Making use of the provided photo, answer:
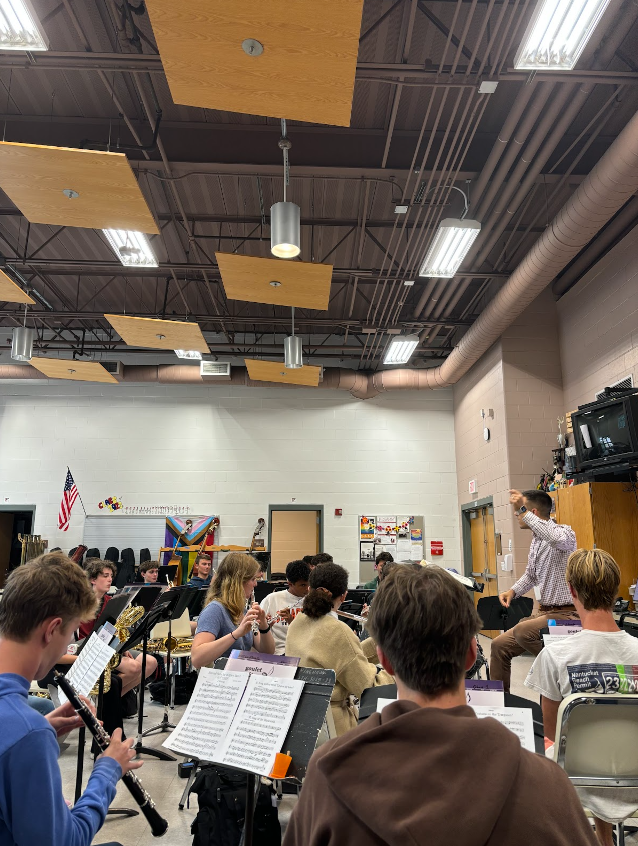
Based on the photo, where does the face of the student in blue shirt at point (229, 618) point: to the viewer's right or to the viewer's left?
to the viewer's right

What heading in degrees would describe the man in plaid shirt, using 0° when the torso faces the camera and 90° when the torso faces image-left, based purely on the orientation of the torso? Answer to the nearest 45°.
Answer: approximately 90°

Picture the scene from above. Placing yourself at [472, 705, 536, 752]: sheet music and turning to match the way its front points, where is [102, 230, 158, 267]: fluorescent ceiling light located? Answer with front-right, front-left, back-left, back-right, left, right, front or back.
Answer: back-right

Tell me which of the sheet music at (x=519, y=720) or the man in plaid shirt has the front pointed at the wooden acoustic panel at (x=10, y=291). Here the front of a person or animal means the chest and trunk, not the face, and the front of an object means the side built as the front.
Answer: the man in plaid shirt

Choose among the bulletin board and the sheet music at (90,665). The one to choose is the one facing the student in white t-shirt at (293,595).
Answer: the bulletin board

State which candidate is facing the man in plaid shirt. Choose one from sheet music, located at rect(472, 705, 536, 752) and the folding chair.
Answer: the folding chair

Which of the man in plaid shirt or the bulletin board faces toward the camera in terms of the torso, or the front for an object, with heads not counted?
the bulletin board

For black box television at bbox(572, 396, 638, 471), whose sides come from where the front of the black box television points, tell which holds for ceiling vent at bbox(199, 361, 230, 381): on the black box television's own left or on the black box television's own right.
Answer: on the black box television's own right

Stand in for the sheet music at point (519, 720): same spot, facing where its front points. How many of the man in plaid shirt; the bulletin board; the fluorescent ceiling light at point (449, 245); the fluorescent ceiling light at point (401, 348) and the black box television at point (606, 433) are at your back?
5

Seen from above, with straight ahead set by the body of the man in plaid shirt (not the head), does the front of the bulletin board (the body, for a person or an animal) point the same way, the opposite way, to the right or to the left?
to the left

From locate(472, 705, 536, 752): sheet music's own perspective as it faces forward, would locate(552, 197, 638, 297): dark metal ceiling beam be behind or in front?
behind

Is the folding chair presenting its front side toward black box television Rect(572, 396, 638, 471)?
yes

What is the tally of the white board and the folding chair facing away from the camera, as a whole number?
1

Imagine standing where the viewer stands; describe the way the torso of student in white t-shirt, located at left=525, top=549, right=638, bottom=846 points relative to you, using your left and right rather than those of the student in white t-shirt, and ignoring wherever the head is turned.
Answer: facing away from the viewer

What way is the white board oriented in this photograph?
toward the camera

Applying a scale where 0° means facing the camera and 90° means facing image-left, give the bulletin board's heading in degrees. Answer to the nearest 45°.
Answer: approximately 0°

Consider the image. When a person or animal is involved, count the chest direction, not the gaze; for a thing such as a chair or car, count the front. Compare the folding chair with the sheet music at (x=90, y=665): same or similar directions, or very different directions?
very different directions

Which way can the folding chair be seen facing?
away from the camera
